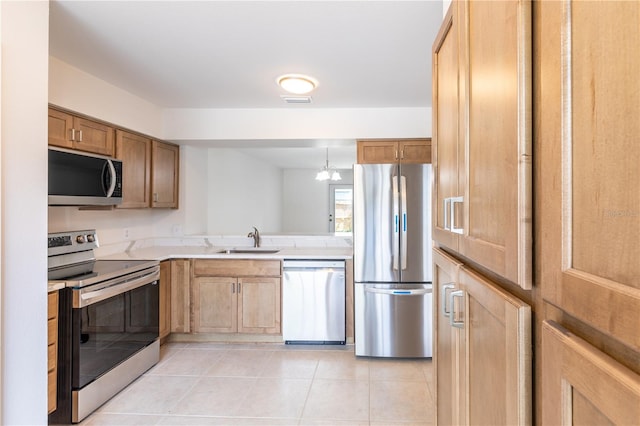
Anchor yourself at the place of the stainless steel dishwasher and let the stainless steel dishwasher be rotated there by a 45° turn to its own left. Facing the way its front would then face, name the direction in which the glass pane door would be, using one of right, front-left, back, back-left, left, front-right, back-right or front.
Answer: back-left

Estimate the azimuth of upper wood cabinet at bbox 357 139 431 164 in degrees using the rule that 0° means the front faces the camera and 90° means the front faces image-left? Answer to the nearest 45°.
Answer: approximately 0°

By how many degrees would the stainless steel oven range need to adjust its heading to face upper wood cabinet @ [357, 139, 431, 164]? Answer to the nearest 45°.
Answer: approximately 45° to its left

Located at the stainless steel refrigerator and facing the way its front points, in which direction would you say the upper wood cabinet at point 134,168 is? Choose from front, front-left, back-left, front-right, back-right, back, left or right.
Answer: right

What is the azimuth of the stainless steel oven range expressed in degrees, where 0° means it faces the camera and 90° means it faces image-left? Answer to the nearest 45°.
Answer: approximately 315°

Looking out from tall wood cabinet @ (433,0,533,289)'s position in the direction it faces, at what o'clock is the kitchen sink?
The kitchen sink is roughly at 3 o'clock from the tall wood cabinet.

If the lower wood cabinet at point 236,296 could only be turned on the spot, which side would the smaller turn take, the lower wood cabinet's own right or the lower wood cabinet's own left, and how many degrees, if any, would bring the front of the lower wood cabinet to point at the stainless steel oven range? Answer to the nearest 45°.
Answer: approximately 45° to the lower wood cabinet's own right

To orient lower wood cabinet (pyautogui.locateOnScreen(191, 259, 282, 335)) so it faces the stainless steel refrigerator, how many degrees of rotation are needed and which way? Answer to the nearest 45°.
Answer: approximately 45° to its left
